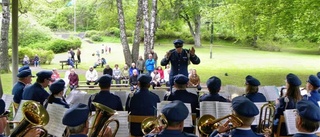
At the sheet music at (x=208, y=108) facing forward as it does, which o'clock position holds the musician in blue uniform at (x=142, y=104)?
The musician in blue uniform is roughly at 4 o'clock from the sheet music.

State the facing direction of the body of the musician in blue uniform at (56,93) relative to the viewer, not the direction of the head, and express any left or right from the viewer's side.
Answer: facing away from the viewer and to the right of the viewer

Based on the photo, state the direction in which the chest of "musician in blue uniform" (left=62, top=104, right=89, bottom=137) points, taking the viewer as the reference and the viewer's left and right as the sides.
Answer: facing away from the viewer and to the right of the viewer

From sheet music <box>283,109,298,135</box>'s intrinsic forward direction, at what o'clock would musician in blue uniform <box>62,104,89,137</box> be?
The musician in blue uniform is roughly at 3 o'clock from the sheet music.

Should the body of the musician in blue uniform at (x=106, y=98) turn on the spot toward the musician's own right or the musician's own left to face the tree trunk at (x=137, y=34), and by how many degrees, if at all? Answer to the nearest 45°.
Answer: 0° — they already face it

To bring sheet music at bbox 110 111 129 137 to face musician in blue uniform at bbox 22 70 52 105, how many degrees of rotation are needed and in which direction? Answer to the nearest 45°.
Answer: approximately 135° to its right

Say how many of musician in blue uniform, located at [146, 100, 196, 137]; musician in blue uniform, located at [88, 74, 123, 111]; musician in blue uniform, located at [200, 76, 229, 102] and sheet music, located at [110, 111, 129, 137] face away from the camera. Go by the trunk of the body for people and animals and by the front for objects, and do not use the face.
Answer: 3

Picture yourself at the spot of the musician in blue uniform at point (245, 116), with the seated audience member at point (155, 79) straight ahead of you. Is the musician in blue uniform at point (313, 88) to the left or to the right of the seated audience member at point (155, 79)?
right

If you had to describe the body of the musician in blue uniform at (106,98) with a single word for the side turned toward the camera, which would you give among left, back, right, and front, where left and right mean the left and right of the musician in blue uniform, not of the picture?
back

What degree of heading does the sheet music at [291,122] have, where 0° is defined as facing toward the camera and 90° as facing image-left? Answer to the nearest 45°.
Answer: approximately 315°

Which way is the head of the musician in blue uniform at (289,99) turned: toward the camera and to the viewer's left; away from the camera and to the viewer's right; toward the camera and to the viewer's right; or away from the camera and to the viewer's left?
away from the camera and to the viewer's left

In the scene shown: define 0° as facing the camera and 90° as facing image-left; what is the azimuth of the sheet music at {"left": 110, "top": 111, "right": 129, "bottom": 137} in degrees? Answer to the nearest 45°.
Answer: approximately 0°

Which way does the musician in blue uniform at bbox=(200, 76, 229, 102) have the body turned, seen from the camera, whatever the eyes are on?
away from the camera
